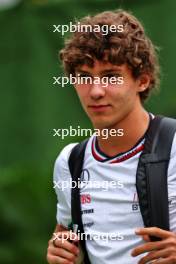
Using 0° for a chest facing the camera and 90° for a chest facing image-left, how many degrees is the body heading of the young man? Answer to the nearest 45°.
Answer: approximately 45°
